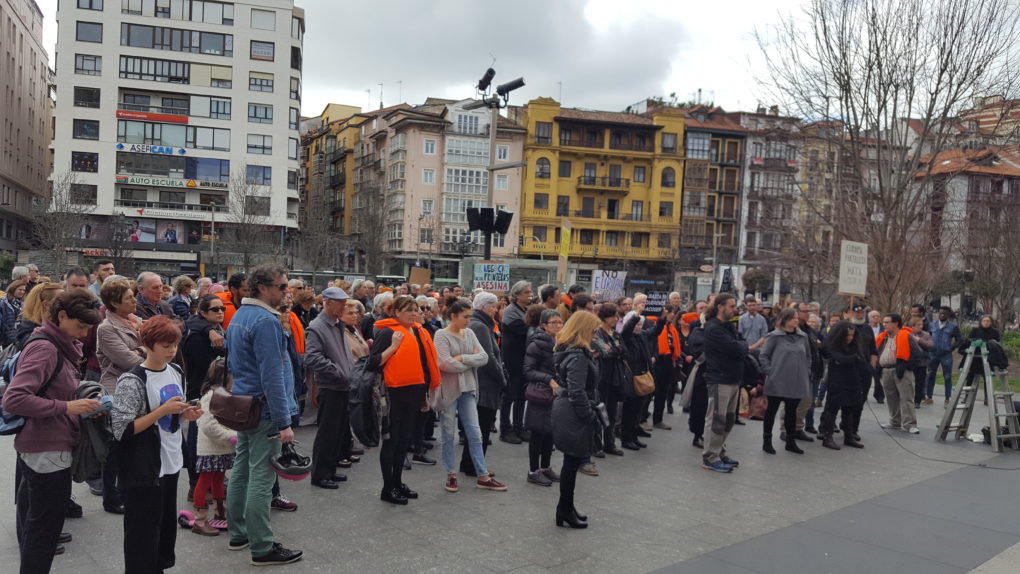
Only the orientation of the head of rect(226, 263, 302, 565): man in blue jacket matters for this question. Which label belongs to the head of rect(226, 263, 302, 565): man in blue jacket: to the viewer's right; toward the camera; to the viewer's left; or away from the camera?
to the viewer's right

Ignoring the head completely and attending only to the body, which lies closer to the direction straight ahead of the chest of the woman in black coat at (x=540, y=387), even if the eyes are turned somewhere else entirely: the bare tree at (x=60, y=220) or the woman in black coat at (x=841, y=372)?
the woman in black coat

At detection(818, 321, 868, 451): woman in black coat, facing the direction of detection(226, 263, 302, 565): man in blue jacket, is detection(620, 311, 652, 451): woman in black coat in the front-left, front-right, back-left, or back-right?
front-right

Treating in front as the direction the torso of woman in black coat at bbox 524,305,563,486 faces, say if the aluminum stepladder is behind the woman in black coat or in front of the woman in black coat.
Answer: in front

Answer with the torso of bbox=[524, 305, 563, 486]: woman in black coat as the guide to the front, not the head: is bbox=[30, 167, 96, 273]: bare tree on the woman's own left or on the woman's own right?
on the woman's own left
